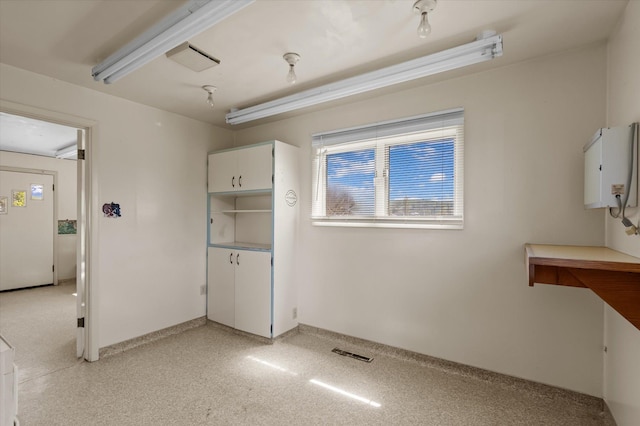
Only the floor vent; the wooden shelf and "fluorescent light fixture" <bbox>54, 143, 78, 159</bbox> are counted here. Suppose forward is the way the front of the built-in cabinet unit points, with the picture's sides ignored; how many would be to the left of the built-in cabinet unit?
2

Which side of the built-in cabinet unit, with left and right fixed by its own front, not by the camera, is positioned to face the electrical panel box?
left

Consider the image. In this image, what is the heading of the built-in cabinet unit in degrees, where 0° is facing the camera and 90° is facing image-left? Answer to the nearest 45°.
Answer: approximately 45°

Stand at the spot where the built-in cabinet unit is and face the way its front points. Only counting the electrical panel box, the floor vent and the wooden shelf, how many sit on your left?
3

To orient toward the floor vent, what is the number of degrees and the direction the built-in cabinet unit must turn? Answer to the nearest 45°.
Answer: approximately 90° to its left

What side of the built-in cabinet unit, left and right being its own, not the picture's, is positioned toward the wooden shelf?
left
